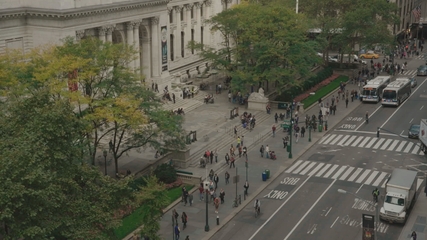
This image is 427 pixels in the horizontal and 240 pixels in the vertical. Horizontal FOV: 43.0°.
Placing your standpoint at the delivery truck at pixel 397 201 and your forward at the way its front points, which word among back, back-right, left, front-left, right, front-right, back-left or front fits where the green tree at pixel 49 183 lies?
front-right

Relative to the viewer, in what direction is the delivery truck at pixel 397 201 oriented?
toward the camera
